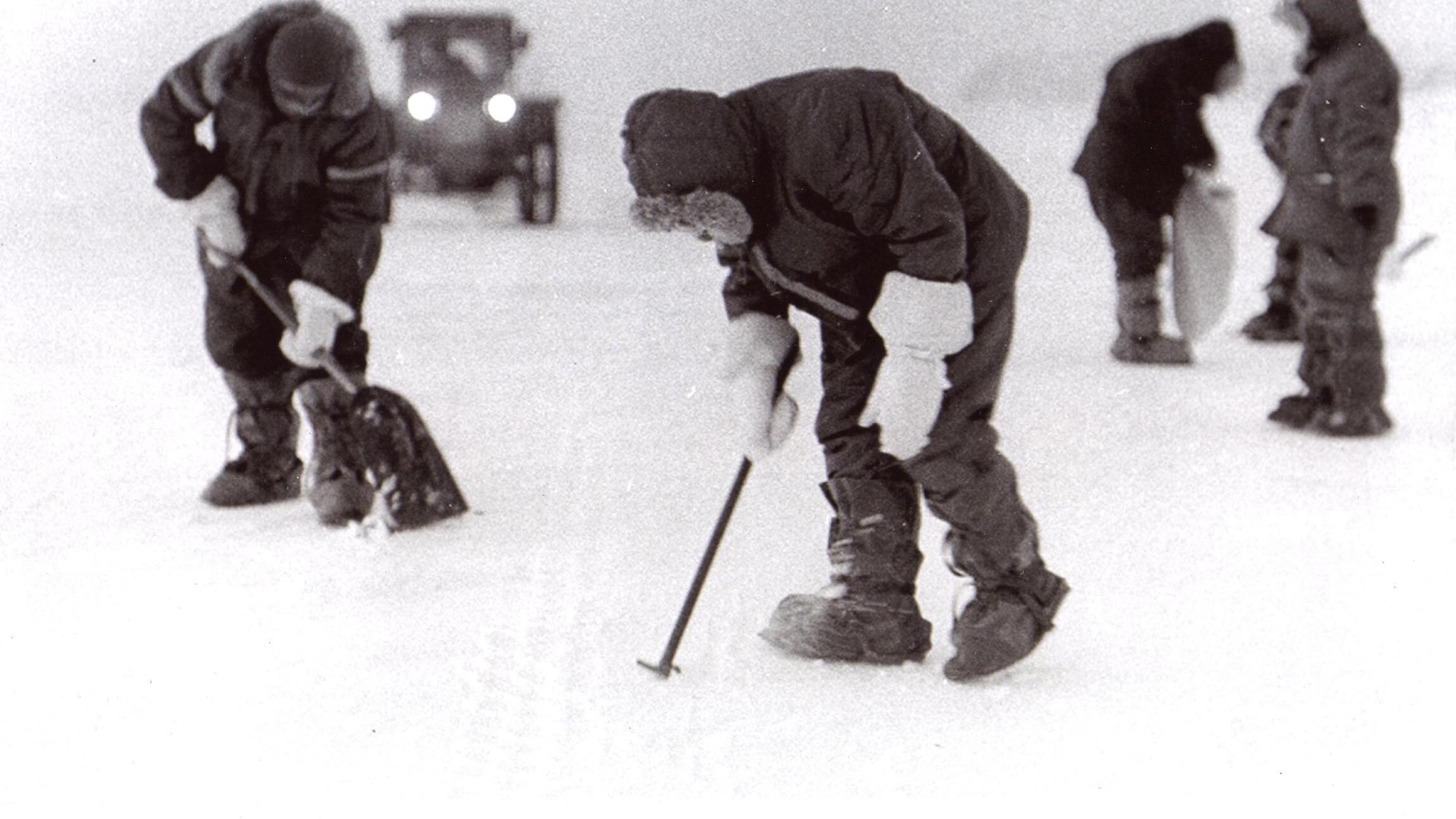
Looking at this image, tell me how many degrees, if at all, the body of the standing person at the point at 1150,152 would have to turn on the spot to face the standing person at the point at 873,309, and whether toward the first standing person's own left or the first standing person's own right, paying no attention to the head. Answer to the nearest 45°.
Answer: approximately 90° to the first standing person's own right

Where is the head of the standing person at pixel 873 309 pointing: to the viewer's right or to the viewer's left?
to the viewer's left

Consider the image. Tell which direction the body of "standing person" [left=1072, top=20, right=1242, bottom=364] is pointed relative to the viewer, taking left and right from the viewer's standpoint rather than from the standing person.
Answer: facing to the right of the viewer

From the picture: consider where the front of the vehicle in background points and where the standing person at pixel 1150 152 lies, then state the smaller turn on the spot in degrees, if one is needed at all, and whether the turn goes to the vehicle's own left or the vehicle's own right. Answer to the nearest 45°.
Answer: approximately 45° to the vehicle's own left

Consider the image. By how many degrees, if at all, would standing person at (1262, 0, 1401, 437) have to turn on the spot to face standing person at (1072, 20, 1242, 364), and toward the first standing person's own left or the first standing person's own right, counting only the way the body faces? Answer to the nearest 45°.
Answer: approximately 45° to the first standing person's own right

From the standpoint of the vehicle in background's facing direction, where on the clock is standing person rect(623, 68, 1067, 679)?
The standing person is roughly at 12 o'clock from the vehicle in background.

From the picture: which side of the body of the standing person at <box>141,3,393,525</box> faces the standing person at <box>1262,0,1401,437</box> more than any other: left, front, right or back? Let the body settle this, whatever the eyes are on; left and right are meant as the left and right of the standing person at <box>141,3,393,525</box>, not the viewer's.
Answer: left

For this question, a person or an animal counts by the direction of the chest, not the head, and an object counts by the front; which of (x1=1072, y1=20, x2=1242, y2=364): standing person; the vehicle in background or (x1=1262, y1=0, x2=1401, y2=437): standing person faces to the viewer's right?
(x1=1072, y1=20, x2=1242, y2=364): standing person

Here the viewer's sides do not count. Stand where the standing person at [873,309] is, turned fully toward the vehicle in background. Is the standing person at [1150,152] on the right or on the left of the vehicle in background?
right

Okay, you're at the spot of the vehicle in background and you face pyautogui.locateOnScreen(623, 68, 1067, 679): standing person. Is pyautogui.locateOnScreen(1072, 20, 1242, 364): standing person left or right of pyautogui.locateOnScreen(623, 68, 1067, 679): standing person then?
left

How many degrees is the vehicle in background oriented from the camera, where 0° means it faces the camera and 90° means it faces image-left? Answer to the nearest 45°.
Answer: approximately 0°

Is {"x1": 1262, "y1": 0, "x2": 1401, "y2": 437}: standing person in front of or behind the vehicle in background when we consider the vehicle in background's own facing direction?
in front

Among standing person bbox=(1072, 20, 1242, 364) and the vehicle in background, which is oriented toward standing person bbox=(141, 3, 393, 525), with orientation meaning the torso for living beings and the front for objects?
the vehicle in background
